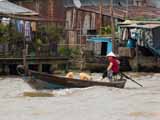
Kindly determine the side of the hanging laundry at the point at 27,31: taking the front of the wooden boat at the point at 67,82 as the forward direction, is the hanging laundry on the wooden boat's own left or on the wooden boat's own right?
on the wooden boat's own right

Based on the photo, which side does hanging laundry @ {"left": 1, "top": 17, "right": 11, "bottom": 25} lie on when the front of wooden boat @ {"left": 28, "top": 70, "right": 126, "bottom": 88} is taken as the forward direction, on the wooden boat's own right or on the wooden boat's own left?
on the wooden boat's own right

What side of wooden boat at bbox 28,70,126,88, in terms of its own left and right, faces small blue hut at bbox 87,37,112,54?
right

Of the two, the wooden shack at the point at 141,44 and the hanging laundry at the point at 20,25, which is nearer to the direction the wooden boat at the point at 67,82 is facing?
the hanging laundry

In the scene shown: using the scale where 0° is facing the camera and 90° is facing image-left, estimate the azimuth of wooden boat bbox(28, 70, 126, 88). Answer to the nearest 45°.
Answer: approximately 90°

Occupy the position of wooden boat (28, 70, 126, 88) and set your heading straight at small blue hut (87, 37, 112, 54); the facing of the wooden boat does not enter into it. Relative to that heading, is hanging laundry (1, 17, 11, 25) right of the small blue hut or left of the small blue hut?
left
